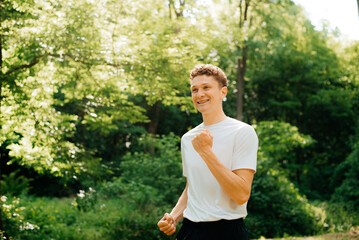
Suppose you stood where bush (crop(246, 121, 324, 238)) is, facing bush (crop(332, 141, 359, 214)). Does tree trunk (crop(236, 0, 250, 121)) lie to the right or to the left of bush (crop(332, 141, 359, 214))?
left

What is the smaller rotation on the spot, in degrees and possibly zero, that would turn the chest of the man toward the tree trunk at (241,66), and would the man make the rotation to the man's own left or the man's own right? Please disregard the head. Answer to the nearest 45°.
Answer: approximately 135° to the man's own right

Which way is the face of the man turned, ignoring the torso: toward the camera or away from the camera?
toward the camera

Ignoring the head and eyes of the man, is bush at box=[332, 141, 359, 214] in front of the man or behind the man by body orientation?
behind

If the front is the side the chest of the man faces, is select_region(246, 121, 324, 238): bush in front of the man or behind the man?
behind
